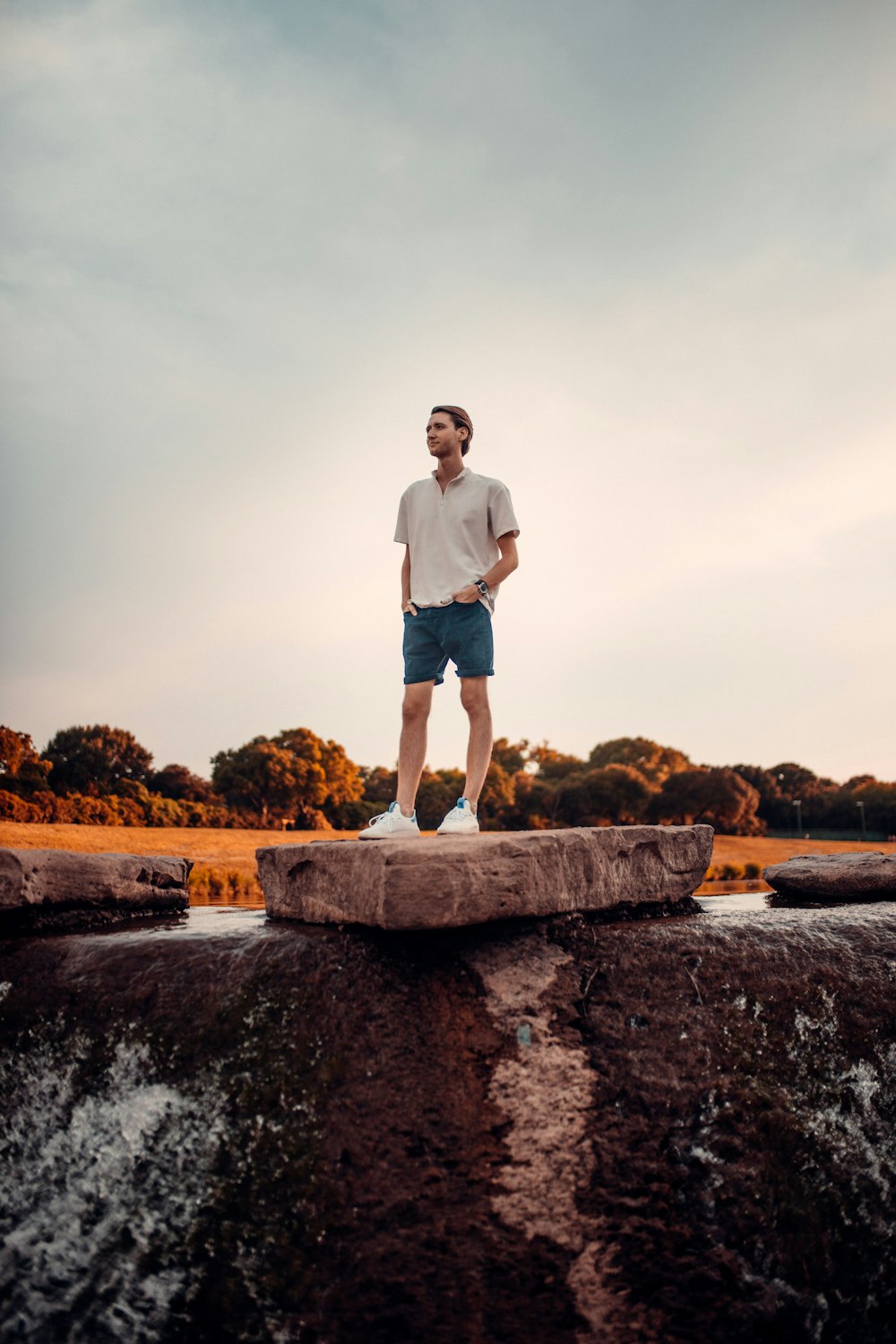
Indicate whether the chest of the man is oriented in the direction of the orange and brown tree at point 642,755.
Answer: no

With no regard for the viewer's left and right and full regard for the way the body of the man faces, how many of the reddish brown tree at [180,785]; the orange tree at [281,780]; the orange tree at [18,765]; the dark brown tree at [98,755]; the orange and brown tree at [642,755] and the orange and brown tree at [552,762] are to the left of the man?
0

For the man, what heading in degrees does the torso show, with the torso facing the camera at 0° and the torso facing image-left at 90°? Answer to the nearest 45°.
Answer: approximately 45°

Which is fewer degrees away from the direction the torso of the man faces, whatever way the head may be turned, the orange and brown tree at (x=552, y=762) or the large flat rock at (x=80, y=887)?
the large flat rock

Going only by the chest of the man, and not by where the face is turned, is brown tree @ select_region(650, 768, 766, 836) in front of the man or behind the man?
behind

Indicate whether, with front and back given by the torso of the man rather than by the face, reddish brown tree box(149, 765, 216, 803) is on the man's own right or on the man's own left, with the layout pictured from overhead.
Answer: on the man's own right

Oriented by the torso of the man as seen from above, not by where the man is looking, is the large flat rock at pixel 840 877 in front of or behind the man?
behind

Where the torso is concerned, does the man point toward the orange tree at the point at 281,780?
no

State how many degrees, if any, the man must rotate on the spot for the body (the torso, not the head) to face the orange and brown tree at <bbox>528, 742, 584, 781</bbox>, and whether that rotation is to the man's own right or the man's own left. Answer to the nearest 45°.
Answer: approximately 135° to the man's own right
